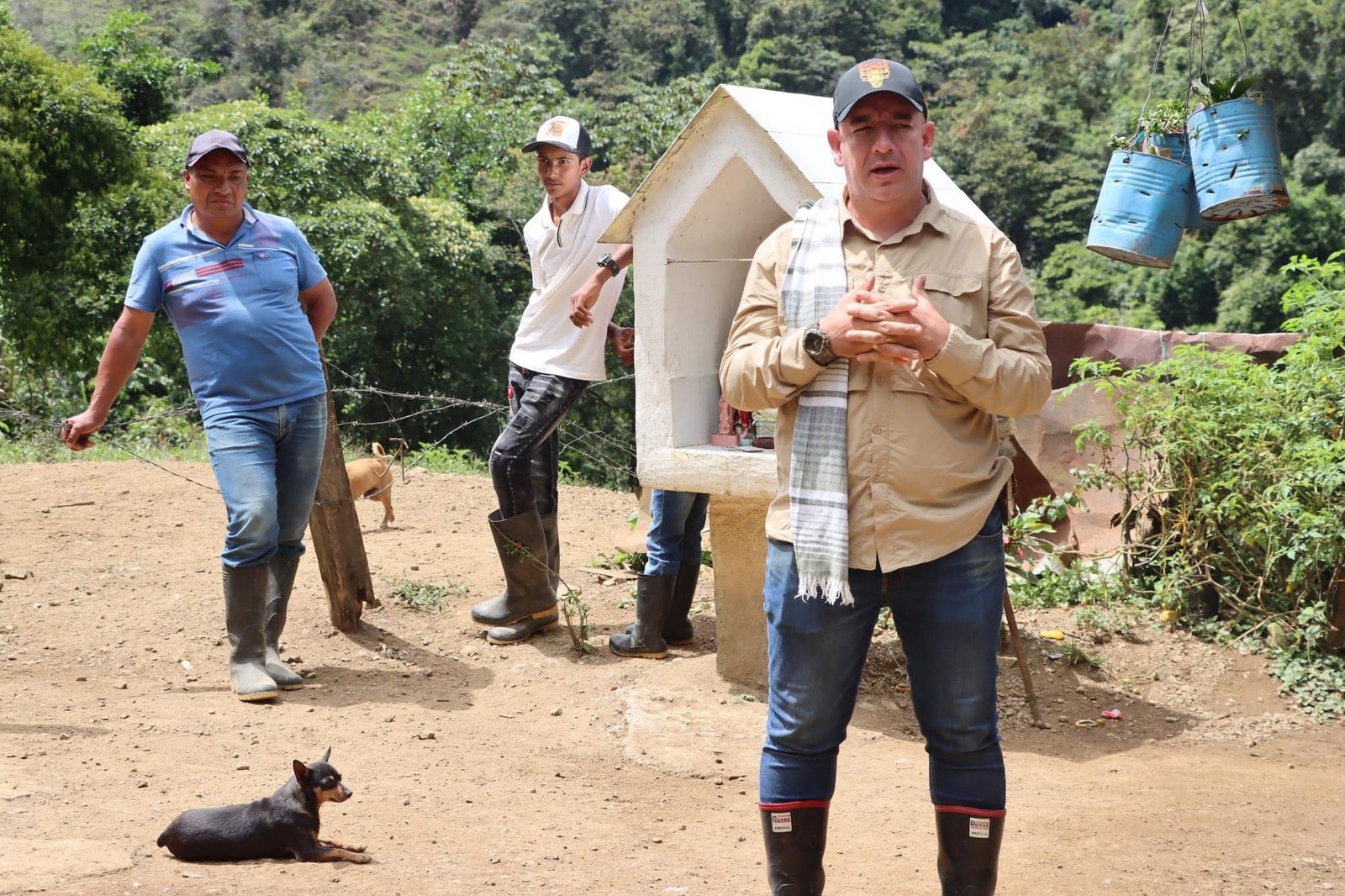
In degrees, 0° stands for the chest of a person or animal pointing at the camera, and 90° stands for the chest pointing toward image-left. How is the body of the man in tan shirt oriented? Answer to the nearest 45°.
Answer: approximately 0°

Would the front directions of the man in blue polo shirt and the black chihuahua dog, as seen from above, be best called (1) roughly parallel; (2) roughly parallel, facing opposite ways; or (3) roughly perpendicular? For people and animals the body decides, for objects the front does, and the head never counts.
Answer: roughly perpendicular

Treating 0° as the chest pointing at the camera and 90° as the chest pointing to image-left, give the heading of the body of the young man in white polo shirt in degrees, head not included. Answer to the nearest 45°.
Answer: approximately 45°

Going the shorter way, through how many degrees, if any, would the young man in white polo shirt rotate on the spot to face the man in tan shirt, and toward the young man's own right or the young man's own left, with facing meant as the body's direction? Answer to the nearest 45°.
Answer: approximately 45° to the young man's own left

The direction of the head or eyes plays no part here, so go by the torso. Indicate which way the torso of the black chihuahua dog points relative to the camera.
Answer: to the viewer's right

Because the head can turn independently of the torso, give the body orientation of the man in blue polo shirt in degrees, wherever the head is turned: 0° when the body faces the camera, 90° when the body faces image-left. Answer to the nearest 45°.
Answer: approximately 0°

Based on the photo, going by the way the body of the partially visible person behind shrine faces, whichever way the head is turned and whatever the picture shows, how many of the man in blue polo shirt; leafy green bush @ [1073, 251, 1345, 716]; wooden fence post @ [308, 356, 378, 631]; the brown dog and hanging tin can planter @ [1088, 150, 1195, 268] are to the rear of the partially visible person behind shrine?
2

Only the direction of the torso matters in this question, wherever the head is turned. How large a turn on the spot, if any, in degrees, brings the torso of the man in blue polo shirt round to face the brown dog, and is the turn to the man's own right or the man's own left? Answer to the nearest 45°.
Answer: approximately 180°

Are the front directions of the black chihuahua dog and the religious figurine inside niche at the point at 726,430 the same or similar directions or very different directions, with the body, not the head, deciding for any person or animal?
very different directions

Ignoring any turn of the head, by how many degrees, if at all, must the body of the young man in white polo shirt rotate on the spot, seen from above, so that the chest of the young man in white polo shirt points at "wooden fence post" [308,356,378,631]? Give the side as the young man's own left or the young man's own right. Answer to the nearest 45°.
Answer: approximately 45° to the young man's own right
